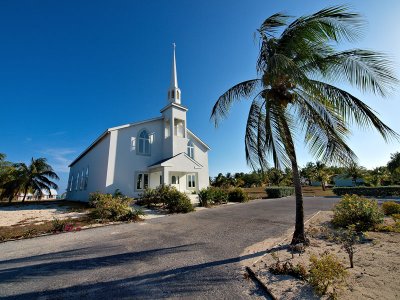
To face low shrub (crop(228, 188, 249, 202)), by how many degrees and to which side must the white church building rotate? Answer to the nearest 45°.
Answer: approximately 45° to its left

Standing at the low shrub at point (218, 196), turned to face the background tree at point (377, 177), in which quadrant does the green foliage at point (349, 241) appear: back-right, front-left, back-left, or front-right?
back-right

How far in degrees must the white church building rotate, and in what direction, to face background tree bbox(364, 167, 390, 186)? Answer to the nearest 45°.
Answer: approximately 45° to its left

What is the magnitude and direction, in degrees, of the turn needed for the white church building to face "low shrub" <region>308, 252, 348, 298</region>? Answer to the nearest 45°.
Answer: approximately 45° to its right

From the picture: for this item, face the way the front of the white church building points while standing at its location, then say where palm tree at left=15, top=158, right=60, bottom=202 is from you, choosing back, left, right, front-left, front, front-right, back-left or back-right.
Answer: back

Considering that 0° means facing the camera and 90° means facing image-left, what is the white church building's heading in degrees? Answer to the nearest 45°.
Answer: approximately 315°
